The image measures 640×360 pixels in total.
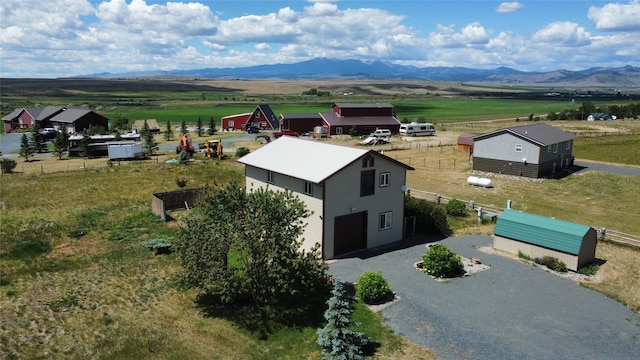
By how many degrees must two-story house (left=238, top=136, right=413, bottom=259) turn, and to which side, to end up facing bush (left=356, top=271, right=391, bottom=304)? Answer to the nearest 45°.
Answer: approximately 45° to its right

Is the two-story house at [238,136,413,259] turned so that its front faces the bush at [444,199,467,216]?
no

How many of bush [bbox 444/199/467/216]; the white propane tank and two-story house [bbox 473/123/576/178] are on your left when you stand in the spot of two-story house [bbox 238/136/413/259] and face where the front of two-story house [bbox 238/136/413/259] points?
3

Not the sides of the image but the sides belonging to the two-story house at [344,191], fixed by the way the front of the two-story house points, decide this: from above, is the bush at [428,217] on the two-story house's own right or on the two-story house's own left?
on the two-story house's own left

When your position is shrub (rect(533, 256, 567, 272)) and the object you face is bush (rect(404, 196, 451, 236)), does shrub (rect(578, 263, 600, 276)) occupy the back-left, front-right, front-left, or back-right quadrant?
back-right

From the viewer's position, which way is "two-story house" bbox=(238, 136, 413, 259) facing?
facing the viewer and to the right of the viewer

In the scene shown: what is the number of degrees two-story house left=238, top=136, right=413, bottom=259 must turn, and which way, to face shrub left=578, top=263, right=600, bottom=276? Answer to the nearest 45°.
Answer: approximately 45° to its left

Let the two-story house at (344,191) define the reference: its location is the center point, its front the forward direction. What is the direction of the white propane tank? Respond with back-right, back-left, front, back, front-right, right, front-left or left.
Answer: left

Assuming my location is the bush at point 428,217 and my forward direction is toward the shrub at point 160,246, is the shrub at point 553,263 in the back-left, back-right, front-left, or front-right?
back-left

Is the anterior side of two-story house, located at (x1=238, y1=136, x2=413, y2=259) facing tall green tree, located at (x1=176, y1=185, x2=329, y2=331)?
no

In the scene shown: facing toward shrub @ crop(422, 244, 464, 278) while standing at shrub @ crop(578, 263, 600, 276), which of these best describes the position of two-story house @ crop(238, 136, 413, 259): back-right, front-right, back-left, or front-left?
front-right

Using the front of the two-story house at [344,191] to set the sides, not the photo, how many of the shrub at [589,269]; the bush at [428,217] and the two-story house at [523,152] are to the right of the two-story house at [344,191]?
0

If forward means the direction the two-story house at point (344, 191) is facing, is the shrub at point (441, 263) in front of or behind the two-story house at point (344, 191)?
in front

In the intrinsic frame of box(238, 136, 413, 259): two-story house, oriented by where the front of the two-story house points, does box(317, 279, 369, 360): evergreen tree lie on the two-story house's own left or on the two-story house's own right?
on the two-story house's own right

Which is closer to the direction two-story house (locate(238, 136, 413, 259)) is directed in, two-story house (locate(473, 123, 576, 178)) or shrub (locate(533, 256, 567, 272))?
the shrub

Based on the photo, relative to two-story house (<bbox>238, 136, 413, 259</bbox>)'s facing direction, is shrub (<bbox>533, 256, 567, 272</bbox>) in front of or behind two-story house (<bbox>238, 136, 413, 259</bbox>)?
in front

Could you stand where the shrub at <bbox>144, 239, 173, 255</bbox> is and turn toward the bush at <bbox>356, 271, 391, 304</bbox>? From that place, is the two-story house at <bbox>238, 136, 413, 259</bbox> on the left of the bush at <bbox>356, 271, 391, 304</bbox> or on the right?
left
